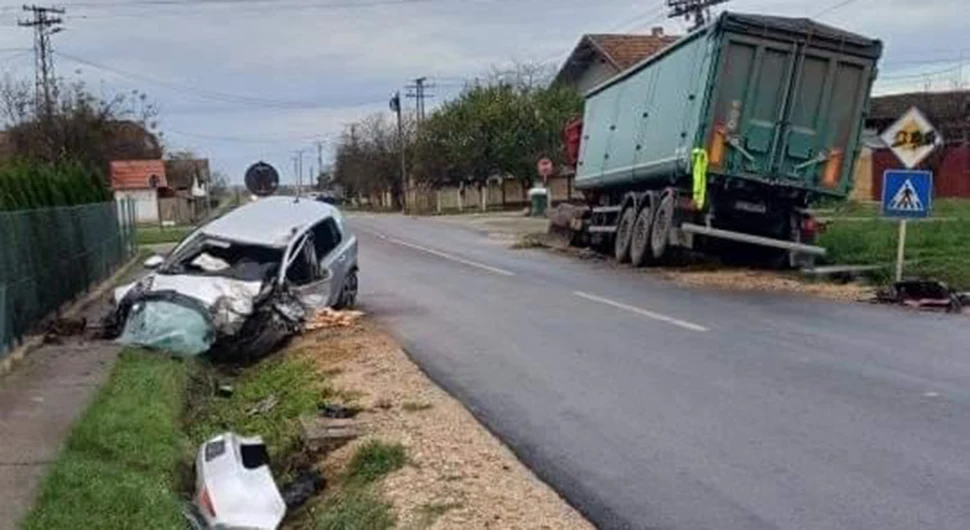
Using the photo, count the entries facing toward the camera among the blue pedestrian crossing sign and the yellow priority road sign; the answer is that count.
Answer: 2

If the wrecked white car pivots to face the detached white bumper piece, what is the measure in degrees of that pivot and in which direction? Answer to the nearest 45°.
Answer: approximately 45° to its left

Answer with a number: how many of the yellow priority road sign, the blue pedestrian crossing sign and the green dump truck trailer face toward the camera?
2

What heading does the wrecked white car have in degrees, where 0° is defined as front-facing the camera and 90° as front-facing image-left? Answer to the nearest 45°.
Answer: approximately 45°

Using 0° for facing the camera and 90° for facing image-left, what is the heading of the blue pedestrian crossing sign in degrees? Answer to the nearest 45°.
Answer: approximately 0°
